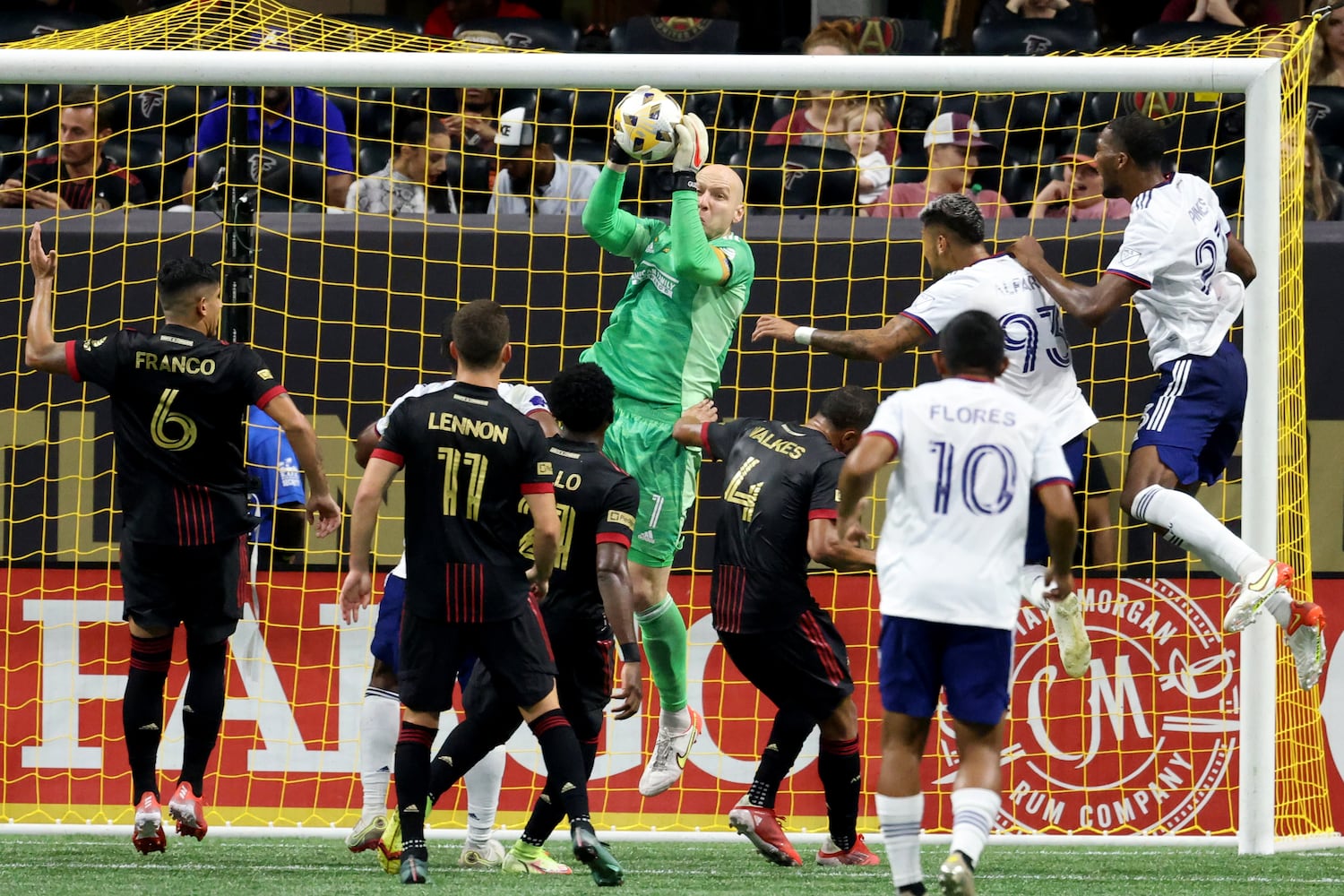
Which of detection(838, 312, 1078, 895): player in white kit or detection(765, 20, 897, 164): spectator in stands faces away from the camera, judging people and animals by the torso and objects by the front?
the player in white kit

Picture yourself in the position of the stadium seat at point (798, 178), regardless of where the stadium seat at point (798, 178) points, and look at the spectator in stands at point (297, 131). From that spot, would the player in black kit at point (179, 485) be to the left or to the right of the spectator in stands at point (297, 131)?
left

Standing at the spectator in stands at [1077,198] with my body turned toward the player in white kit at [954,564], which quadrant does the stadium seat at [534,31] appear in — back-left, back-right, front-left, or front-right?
back-right

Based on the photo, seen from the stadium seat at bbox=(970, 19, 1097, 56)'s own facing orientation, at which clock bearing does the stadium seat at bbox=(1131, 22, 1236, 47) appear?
the stadium seat at bbox=(1131, 22, 1236, 47) is roughly at 9 o'clock from the stadium seat at bbox=(970, 19, 1097, 56).

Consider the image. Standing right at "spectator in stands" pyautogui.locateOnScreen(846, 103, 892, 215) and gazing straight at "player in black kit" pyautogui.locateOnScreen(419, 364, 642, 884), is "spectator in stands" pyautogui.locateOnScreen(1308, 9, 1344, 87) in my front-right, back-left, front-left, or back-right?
back-left

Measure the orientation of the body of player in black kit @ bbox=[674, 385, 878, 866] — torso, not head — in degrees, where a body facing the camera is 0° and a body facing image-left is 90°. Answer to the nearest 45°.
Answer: approximately 225°

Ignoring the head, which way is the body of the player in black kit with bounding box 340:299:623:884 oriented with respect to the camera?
away from the camera

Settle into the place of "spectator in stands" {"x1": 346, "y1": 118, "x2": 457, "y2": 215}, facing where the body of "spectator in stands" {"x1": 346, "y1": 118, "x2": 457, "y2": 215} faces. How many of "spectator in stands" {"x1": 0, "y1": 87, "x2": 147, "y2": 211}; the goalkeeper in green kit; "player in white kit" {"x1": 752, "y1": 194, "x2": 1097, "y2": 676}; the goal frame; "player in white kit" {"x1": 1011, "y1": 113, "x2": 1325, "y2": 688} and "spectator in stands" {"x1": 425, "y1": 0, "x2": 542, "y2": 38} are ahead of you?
4

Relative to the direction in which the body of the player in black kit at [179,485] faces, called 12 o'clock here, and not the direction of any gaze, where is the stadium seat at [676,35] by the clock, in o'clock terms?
The stadium seat is roughly at 1 o'clock from the player in black kit.
